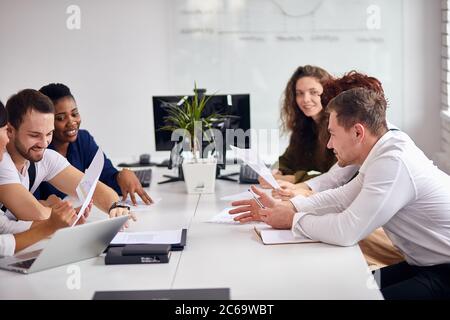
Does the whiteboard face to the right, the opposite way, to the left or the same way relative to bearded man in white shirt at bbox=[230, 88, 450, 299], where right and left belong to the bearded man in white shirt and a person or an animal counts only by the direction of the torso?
to the left

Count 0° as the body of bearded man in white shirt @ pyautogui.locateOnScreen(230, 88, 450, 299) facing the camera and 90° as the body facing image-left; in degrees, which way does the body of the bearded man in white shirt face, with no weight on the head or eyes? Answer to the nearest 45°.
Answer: approximately 90°

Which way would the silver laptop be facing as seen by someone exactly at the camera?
facing away from the viewer and to the left of the viewer

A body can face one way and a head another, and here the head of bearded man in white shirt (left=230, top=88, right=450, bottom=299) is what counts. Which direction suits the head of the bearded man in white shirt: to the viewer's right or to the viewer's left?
to the viewer's left
